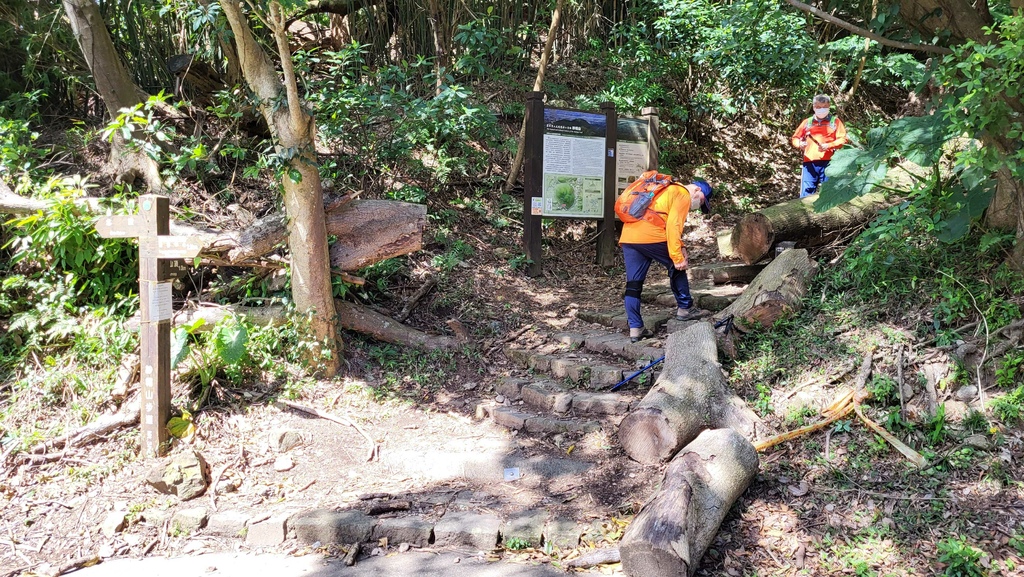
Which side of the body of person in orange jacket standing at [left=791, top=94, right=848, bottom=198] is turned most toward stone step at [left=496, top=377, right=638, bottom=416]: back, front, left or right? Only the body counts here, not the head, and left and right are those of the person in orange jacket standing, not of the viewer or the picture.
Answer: front

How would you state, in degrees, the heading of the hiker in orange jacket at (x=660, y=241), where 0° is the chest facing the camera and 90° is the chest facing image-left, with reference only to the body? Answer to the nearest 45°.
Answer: approximately 270°

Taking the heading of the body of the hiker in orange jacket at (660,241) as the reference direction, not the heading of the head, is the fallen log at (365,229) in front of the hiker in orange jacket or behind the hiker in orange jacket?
behind

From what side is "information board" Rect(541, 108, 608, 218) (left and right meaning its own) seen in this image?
front

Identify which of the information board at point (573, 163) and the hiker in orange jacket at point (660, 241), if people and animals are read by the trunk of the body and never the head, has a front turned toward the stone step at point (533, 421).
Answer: the information board

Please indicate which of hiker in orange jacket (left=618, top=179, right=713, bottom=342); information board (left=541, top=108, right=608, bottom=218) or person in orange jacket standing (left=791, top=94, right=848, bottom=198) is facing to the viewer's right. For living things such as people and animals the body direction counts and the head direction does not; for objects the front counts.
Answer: the hiker in orange jacket

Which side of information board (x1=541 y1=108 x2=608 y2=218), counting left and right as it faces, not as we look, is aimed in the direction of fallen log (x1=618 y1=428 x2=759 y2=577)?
front

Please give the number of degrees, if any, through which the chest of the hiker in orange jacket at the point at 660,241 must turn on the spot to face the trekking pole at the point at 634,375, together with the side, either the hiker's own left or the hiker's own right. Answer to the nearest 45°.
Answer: approximately 90° to the hiker's own right

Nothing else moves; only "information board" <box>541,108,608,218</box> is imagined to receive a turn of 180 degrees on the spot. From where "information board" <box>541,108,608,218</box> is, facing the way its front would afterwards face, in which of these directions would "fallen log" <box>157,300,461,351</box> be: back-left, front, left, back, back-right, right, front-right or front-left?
back-left

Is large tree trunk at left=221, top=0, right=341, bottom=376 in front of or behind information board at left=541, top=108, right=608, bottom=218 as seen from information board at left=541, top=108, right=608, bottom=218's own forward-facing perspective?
in front

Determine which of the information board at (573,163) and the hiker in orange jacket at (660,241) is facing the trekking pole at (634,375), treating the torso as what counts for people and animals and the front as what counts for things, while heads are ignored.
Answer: the information board

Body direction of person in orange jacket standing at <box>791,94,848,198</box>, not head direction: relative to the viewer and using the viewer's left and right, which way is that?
facing the viewer
